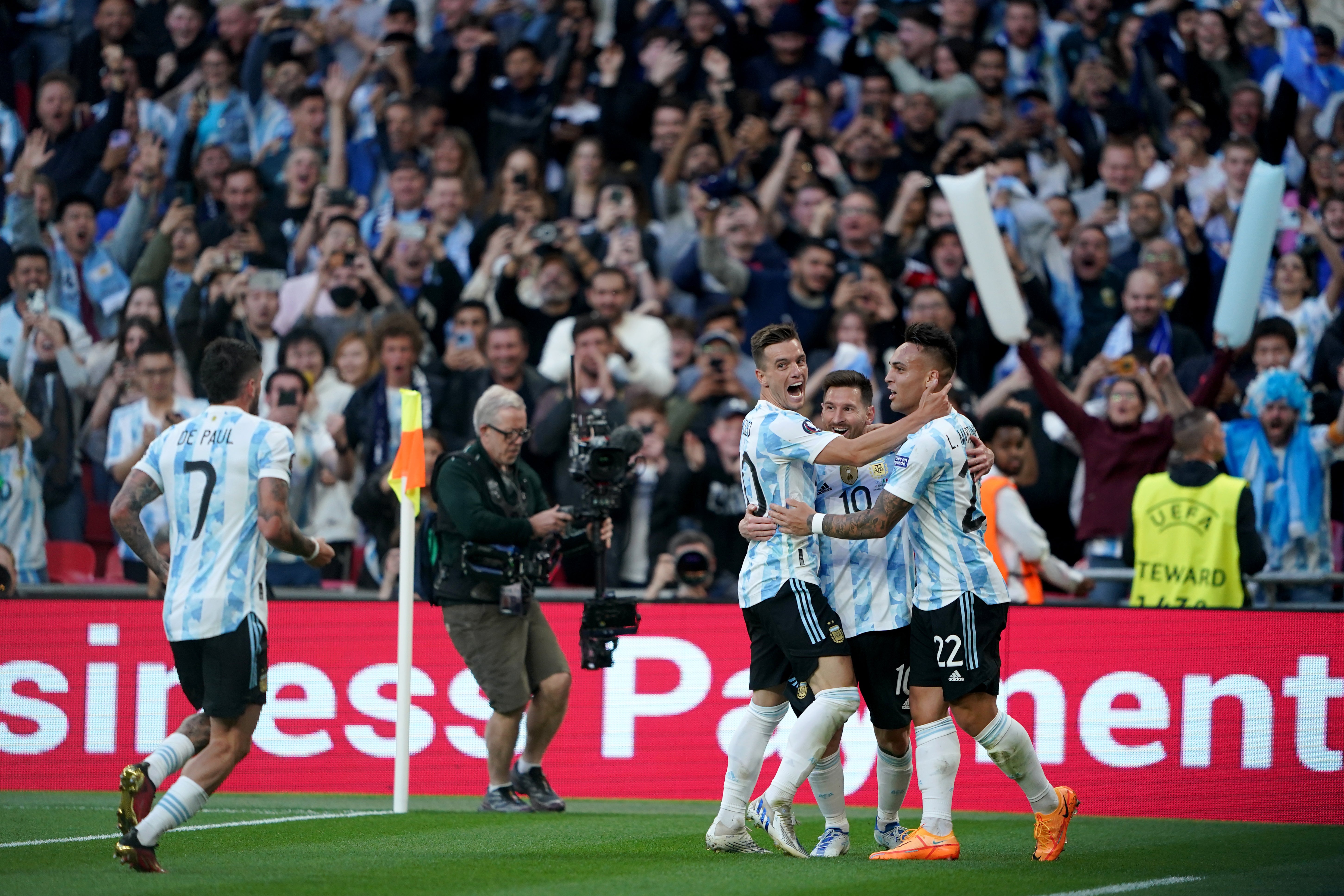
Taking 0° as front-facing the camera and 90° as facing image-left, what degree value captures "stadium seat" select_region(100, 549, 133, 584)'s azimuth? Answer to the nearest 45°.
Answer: approximately 0°

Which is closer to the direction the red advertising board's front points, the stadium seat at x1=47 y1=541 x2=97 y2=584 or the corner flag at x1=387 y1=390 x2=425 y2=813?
the corner flag

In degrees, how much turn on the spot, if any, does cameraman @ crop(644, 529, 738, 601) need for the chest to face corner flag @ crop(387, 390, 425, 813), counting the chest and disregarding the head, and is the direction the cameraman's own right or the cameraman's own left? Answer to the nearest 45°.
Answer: approximately 45° to the cameraman's own right

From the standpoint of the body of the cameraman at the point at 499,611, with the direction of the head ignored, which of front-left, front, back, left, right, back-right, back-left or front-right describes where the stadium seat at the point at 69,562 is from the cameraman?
back

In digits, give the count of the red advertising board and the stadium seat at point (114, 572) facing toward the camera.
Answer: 2

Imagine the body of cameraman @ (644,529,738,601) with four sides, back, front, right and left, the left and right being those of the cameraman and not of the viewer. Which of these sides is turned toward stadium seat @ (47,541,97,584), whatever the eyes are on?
right

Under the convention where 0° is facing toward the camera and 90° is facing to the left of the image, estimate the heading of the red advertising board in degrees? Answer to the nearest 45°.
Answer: approximately 0°

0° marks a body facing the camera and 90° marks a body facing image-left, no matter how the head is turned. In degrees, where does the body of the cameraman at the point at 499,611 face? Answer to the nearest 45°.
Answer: approximately 315°
